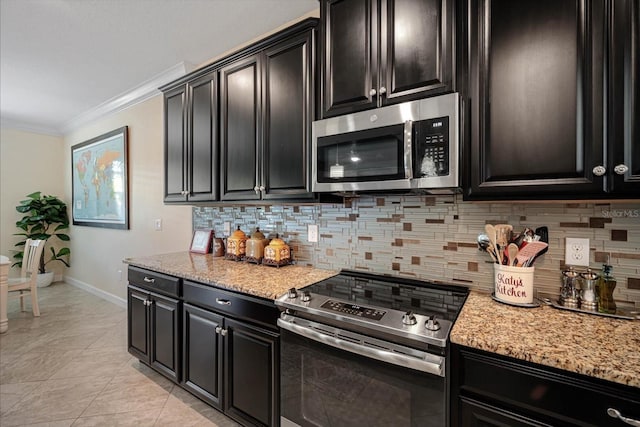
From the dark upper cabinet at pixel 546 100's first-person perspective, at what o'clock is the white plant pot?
The white plant pot is roughly at 3 o'clock from the dark upper cabinet.

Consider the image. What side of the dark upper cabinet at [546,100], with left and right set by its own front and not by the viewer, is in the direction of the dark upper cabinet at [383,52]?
right

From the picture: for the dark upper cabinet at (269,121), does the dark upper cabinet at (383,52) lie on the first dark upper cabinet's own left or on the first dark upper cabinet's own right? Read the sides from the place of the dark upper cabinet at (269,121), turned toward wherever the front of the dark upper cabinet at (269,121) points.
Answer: on the first dark upper cabinet's own left

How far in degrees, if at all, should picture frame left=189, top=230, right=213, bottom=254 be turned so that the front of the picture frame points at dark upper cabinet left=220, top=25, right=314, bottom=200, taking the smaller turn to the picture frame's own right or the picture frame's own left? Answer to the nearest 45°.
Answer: approximately 45° to the picture frame's own left

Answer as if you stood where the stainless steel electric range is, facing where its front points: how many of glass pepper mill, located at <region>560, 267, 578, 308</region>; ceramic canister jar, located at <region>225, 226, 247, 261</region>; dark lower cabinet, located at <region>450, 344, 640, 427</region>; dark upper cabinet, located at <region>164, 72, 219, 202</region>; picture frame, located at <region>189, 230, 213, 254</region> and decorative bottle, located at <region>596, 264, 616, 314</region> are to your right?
3

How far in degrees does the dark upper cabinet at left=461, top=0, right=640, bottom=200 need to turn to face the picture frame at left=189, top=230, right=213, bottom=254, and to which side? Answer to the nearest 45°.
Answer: approximately 90° to its right

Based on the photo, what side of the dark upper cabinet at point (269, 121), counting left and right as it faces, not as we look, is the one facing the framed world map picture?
right

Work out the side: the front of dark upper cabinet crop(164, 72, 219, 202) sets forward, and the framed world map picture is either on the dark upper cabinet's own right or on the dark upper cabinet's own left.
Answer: on the dark upper cabinet's own right
